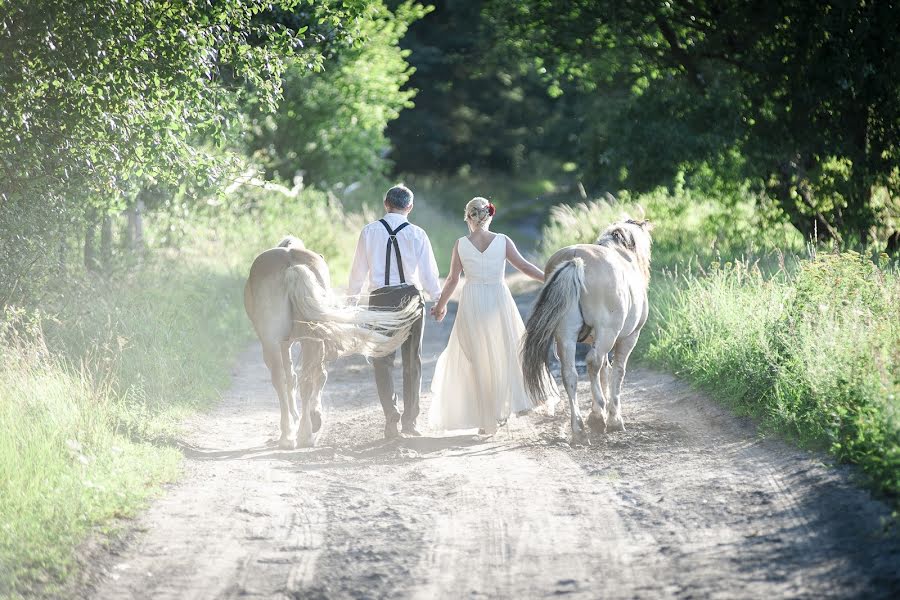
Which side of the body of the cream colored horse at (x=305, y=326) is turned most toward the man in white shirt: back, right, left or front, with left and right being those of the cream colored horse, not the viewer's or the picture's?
right

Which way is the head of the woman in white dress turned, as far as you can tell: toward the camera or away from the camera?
away from the camera

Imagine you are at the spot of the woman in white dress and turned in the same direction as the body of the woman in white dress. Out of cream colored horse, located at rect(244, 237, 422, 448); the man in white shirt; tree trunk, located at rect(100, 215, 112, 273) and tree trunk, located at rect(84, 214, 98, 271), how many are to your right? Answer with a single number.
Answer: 0

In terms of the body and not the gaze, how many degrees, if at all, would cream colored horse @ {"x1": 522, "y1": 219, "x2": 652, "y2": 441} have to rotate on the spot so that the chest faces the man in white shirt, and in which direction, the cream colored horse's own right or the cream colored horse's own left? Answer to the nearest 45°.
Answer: approximately 135° to the cream colored horse's own left

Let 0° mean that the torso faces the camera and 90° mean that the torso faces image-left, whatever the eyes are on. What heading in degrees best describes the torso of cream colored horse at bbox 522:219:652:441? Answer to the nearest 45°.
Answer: approximately 225°

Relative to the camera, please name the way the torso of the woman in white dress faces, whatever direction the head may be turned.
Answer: away from the camera

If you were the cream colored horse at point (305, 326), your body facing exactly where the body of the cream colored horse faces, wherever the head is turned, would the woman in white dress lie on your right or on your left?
on your right

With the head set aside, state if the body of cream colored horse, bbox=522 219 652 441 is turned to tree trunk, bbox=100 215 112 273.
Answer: no

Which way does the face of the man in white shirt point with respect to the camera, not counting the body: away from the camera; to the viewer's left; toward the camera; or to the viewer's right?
away from the camera

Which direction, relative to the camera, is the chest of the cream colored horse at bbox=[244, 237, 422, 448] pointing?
away from the camera

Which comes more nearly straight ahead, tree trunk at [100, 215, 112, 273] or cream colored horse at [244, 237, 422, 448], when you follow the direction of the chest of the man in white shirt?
the tree trunk

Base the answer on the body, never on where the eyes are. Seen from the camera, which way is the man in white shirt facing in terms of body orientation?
away from the camera

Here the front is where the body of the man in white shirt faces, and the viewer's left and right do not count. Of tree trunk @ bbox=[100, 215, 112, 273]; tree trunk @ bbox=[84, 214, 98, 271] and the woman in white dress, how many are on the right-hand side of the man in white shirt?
1

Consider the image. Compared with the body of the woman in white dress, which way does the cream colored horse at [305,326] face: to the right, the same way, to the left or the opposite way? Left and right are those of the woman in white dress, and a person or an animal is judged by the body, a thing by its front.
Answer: the same way

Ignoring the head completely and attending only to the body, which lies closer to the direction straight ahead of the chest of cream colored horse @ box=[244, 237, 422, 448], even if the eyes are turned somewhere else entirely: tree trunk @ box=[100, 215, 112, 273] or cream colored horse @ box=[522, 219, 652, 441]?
the tree trunk

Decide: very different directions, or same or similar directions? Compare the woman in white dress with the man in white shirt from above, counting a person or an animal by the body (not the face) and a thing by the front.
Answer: same or similar directions

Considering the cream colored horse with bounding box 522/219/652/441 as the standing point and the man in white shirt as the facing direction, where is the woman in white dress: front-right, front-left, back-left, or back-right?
front-right

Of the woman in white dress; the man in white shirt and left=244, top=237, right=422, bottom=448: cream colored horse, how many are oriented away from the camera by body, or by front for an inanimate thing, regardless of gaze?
3
